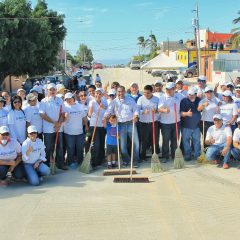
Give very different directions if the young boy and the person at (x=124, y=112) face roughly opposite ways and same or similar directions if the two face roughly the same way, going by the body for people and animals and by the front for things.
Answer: same or similar directions

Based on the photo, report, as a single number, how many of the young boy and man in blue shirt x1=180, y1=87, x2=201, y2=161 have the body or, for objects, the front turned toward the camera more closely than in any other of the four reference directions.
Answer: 2

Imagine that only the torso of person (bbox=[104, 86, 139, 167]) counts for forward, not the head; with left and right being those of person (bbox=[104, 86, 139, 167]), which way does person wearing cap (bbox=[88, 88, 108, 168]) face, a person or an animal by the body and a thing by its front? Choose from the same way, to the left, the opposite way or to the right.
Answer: the same way

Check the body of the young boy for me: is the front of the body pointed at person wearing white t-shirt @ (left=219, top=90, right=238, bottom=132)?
no

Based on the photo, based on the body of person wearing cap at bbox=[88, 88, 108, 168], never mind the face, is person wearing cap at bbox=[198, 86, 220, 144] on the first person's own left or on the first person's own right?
on the first person's own left

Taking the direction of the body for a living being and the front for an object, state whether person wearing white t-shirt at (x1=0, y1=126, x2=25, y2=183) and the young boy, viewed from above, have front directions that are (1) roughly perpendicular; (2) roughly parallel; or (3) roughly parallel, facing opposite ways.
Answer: roughly parallel

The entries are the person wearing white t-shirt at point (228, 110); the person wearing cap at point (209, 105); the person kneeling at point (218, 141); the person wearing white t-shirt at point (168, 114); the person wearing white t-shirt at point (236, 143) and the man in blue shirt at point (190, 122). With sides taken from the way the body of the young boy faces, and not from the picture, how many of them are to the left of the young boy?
6

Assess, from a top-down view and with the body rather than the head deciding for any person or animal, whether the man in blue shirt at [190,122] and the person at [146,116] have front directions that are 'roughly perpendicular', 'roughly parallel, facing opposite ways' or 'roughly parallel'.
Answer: roughly parallel

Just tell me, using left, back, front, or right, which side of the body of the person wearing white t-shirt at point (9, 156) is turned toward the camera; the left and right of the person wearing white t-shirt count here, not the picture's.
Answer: front

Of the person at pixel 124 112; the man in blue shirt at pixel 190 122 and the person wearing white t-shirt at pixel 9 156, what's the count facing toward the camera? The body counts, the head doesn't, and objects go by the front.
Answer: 3

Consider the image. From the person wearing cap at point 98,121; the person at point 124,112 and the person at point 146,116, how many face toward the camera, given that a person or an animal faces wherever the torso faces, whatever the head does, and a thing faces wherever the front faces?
3

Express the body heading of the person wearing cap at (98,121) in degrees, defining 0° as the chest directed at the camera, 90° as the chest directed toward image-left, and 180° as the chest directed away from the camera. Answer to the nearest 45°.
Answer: approximately 0°

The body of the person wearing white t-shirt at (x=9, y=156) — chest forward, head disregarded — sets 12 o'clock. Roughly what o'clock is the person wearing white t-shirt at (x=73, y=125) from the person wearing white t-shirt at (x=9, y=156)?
the person wearing white t-shirt at (x=73, y=125) is roughly at 8 o'clock from the person wearing white t-shirt at (x=9, y=156).

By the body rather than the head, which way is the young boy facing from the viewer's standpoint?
toward the camera
